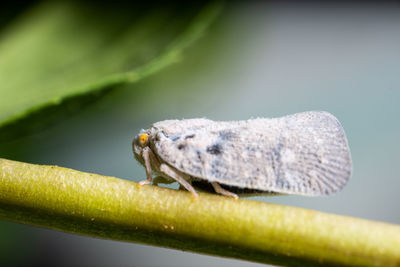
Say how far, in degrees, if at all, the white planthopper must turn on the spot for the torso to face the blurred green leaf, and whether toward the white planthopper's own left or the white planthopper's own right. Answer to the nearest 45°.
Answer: approximately 45° to the white planthopper's own right

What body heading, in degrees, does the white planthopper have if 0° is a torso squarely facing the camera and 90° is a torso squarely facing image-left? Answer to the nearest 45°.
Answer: approximately 90°
